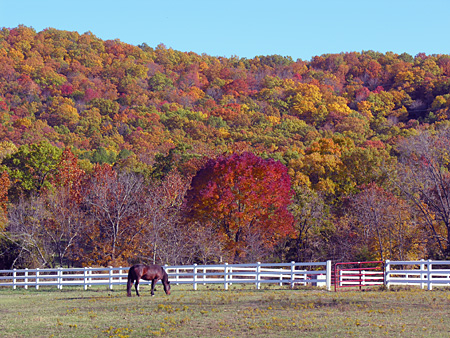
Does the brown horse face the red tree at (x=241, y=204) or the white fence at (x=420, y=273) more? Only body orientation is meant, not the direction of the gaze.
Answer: the white fence

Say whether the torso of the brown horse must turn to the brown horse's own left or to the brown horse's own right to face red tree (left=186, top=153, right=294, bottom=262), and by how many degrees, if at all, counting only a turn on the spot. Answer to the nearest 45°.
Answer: approximately 90° to the brown horse's own left

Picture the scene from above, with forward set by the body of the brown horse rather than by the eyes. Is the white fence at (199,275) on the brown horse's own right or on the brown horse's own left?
on the brown horse's own left

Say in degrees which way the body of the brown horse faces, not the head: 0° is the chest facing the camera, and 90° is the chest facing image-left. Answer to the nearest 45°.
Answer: approximately 270°

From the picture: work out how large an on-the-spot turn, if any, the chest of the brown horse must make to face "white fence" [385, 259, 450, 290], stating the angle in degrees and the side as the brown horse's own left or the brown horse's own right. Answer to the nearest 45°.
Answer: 0° — it already faces it
